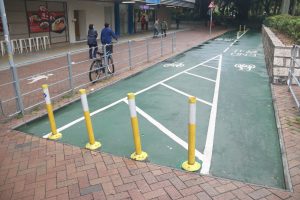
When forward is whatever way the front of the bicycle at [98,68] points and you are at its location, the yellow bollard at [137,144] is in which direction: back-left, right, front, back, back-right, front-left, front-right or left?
back-right

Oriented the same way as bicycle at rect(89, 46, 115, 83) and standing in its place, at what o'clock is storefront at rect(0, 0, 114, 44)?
The storefront is roughly at 10 o'clock from the bicycle.

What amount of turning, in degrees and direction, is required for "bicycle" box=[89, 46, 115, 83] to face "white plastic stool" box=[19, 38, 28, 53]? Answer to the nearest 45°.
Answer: approximately 90° to its left

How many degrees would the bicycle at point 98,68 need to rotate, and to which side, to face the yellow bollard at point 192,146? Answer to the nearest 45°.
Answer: approximately 135° to its right

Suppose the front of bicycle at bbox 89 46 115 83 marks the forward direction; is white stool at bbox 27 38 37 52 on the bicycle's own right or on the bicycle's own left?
on the bicycle's own left

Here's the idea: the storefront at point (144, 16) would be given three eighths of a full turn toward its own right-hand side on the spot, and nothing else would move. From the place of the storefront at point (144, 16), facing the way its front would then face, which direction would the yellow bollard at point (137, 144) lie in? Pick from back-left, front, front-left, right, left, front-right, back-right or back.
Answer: left

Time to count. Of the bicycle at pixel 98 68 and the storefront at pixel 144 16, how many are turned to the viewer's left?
0

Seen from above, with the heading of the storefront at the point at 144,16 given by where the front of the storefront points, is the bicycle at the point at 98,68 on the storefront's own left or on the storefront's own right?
on the storefront's own right

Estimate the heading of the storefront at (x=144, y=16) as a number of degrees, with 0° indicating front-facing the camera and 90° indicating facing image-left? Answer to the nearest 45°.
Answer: approximately 315°

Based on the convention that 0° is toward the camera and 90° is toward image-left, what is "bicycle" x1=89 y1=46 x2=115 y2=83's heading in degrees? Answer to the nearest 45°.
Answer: approximately 225°

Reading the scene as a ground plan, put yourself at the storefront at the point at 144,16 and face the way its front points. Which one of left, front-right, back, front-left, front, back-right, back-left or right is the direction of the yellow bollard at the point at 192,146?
front-right

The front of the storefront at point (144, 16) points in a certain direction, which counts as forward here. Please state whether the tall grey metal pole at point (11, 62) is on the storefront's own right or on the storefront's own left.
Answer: on the storefront's own right
